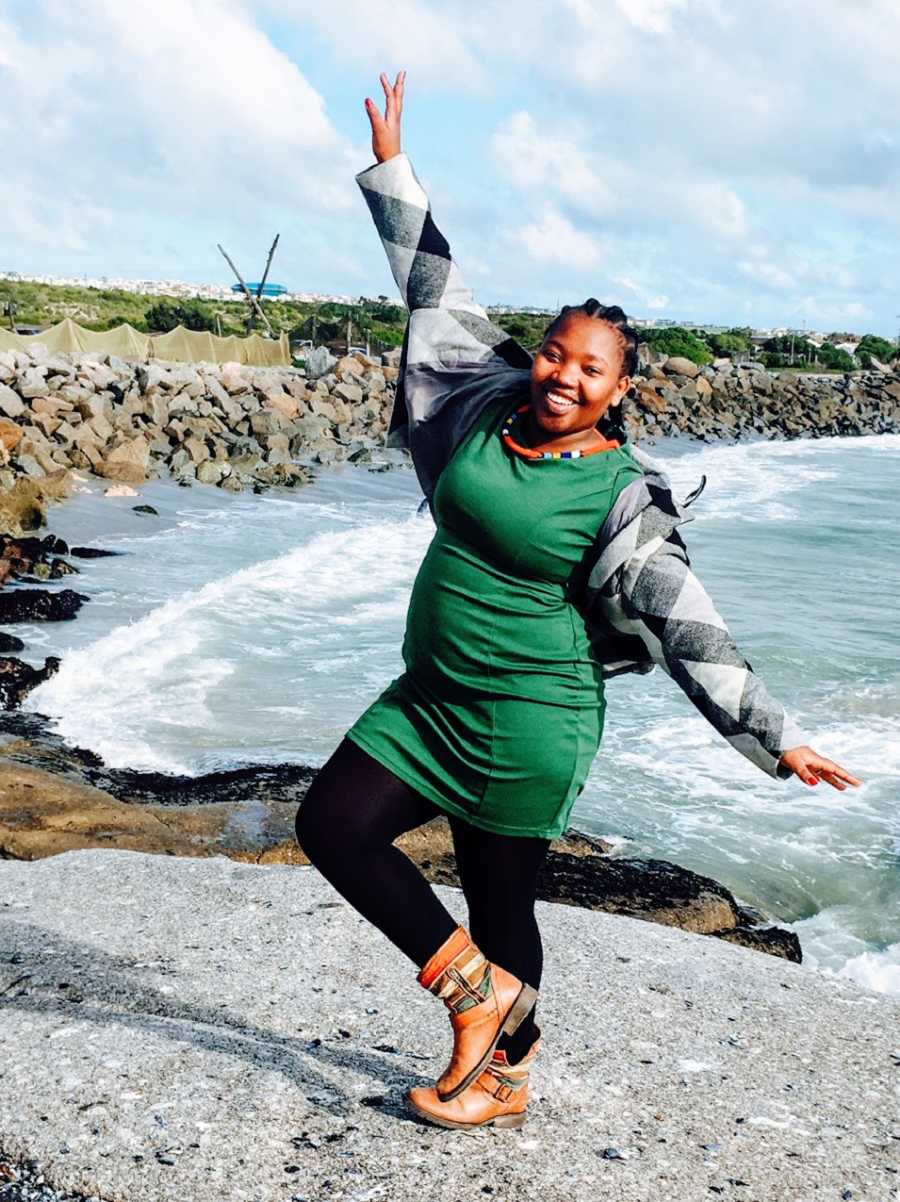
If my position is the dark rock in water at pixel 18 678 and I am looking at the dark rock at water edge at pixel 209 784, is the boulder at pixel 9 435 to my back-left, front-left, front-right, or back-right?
back-left

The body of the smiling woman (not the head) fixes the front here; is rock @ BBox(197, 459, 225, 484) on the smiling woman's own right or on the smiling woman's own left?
on the smiling woman's own right

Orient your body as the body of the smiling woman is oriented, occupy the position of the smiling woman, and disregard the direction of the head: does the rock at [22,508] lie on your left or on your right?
on your right

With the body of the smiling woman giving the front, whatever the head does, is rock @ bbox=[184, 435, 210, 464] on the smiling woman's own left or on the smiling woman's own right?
on the smiling woman's own right

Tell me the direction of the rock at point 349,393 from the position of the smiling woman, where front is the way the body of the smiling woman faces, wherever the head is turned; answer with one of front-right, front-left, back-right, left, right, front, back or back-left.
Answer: back-right

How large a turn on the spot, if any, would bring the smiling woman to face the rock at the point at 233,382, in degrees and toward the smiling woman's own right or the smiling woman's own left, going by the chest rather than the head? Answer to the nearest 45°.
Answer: approximately 135° to the smiling woman's own right

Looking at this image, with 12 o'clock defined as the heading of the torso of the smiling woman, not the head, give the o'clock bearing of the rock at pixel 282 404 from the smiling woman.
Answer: The rock is roughly at 4 o'clock from the smiling woman.

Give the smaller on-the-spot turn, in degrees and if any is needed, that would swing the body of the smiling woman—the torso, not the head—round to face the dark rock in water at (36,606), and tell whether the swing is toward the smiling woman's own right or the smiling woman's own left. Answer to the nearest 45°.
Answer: approximately 90° to the smiling woman's own right

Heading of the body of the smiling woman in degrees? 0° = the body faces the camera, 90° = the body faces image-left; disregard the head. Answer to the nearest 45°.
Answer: approximately 45°

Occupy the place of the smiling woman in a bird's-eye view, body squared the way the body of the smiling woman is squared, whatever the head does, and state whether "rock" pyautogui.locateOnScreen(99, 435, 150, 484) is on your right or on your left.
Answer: on your right
